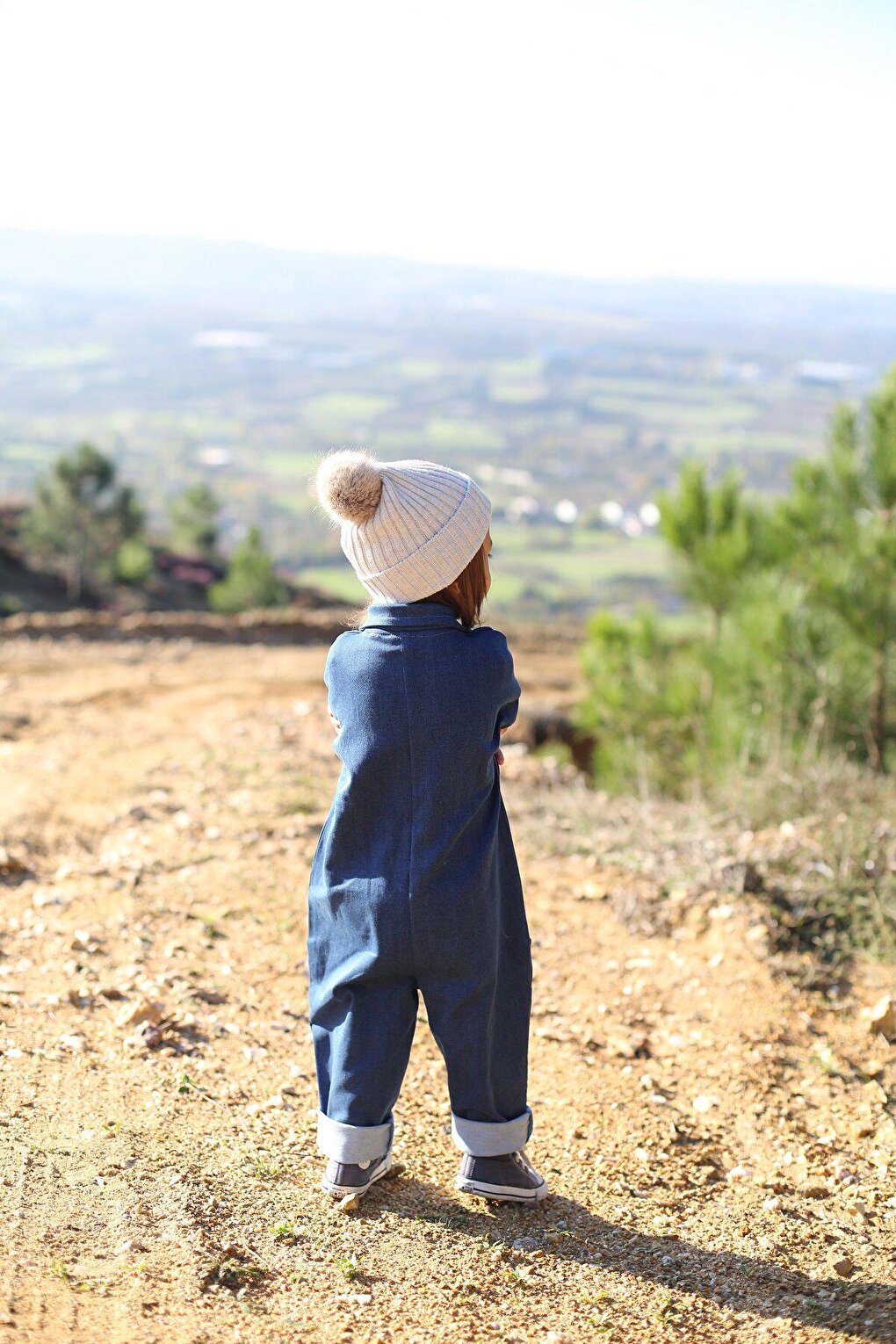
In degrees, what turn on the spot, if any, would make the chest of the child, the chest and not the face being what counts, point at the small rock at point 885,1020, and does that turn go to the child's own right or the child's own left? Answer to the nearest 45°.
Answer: approximately 45° to the child's own right

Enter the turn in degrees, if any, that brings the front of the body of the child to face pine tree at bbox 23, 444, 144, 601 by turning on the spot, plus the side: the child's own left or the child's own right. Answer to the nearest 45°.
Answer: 0° — they already face it

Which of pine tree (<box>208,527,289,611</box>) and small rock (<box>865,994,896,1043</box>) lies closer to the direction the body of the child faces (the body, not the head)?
the pine tree

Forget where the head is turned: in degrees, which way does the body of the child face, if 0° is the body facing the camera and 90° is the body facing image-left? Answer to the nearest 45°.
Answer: approximately 180°

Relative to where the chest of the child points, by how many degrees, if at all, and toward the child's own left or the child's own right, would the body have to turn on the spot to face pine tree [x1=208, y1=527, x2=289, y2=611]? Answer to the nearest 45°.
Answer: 0° — they already face it

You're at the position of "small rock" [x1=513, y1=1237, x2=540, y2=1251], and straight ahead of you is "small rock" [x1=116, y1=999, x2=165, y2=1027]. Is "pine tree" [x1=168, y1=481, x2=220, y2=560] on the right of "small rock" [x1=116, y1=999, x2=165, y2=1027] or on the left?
right
